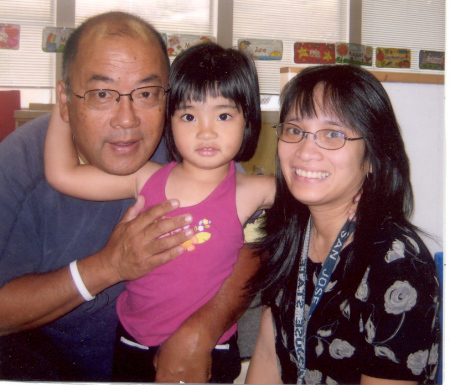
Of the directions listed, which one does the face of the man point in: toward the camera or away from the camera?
toward the camera

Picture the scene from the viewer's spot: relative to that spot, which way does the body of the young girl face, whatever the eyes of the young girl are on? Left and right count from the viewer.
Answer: facing the viewer

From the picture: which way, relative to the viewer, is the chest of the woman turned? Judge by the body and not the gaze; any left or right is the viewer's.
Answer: facing the viewer and to the left of the viewer

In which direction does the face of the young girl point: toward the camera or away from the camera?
toward the camera

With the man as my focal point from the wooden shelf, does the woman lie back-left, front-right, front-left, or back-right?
front-left

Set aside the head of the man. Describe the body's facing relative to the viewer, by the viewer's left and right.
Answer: facing the viewer and to the right of the viewer

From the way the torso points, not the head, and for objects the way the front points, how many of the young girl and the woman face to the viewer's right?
0
